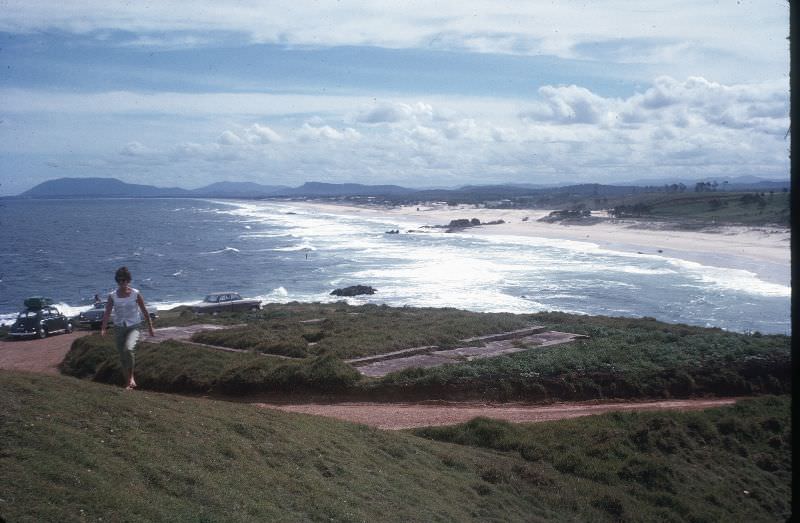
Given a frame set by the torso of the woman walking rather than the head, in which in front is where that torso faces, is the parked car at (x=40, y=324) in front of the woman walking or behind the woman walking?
behind

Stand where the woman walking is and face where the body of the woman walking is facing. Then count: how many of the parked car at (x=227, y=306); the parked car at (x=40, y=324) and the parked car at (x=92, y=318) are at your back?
3

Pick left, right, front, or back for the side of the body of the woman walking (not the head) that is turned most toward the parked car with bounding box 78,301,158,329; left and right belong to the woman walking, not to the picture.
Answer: back

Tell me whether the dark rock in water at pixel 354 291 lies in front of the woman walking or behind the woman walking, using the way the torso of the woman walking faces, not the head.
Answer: behind

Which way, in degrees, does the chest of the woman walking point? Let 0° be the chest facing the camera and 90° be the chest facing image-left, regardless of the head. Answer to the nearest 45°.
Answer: approximately 0°

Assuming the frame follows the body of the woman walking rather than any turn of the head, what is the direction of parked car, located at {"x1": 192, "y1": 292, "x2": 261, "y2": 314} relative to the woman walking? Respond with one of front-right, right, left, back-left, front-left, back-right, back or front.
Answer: back
